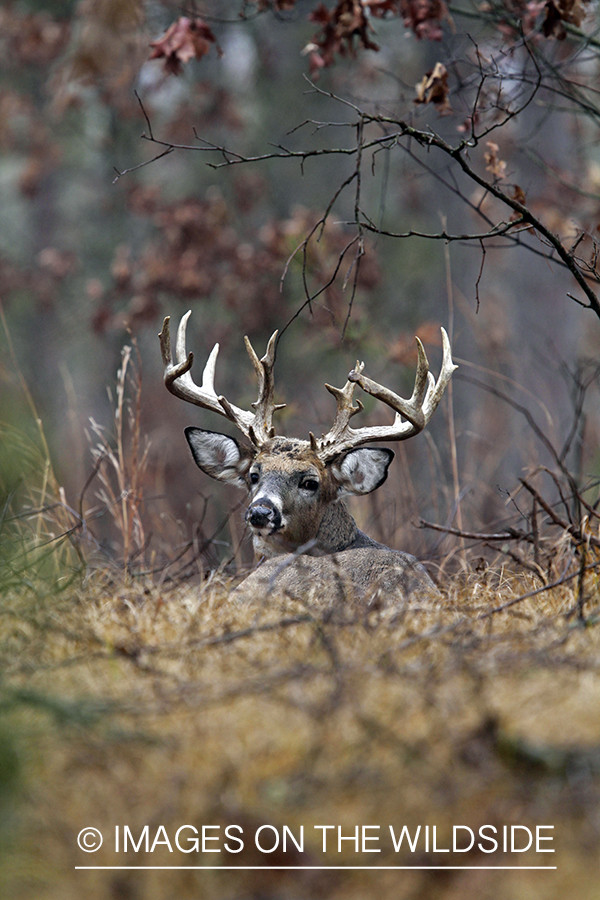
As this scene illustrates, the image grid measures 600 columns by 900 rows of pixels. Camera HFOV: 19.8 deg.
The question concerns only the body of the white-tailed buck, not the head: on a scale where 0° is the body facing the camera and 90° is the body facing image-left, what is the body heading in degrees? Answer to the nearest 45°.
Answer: approximately 45°
